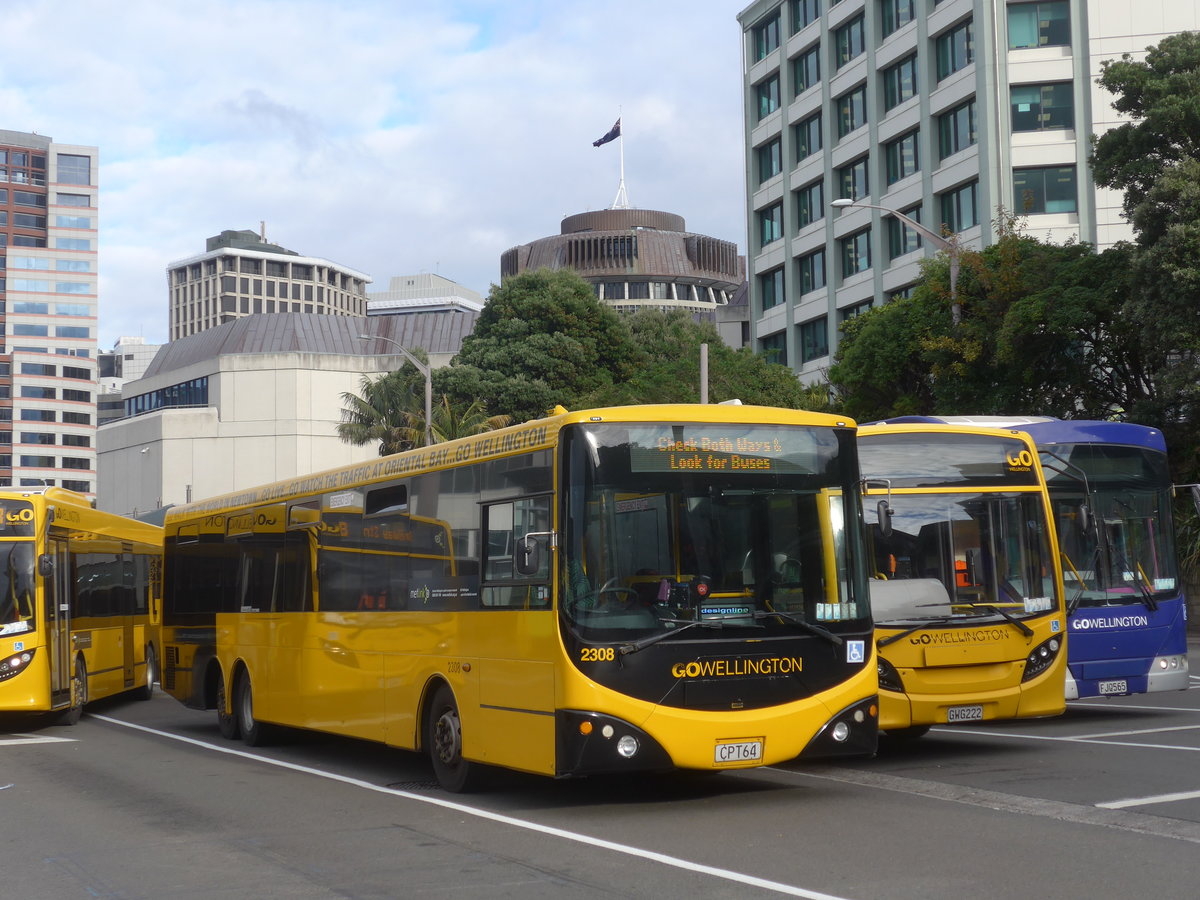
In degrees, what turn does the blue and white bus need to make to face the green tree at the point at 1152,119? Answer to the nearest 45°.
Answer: approximately 135° to its left

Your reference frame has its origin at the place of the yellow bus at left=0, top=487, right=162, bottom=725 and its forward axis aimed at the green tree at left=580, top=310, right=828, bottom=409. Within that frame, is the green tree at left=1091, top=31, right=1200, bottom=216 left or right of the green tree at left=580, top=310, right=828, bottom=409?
right

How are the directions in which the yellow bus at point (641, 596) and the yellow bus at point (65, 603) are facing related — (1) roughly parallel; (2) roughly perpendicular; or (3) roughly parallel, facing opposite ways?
roughly perpendicular

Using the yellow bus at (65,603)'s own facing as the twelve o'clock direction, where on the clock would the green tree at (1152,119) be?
The green tree is roughly at 7 o'clock from the yellow bus.

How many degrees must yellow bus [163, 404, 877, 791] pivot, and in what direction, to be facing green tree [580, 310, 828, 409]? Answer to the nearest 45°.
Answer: approximately 135° to its left

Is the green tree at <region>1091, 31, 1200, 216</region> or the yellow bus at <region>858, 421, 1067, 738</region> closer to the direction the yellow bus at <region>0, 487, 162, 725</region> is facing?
the yellow bus

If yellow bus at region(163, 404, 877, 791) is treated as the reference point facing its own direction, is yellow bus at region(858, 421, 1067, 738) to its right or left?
on its left

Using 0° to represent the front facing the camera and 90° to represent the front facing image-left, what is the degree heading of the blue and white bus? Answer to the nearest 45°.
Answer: approximately 315°

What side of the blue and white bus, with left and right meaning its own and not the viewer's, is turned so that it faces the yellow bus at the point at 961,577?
right

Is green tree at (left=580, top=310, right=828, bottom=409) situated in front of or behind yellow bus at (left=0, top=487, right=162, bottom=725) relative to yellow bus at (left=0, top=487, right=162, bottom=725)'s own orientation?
behind
